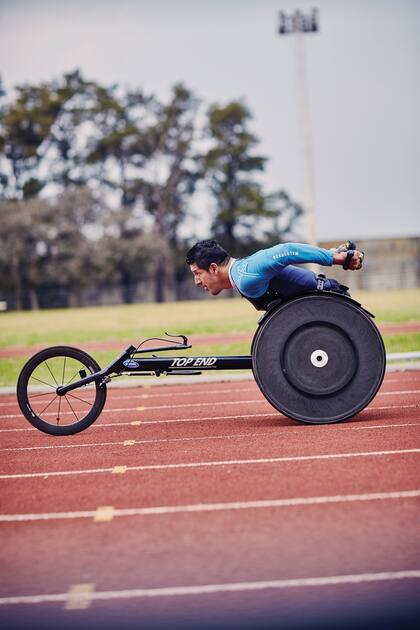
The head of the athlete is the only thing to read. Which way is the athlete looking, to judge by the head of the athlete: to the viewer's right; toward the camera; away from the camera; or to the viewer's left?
to the viewer's left

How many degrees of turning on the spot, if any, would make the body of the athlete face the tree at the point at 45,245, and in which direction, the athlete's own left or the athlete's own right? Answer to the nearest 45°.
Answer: approximately 90° to the athlete's own right

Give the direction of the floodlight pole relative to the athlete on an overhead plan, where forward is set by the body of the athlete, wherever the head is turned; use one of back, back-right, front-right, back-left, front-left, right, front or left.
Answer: right

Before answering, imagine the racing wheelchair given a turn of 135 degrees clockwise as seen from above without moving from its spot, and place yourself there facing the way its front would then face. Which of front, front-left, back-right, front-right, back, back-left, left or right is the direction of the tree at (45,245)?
front-left

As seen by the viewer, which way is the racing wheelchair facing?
to the viewer's left

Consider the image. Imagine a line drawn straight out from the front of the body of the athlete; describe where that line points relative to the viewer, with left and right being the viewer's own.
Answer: facing to the left of the viewer

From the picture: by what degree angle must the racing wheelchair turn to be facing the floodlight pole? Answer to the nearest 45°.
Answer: approximately 90° to its right
